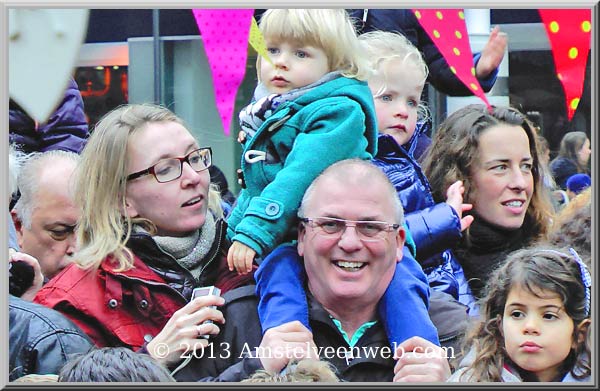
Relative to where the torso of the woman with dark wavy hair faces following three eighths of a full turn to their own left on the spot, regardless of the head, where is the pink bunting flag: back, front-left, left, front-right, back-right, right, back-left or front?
left

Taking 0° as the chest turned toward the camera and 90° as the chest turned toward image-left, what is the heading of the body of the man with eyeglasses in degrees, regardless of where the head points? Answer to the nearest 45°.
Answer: approximately 0°

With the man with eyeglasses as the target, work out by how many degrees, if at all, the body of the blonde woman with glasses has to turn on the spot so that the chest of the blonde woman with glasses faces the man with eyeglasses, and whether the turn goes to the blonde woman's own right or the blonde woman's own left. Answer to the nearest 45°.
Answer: approximately 45° to the blonde woman's own left

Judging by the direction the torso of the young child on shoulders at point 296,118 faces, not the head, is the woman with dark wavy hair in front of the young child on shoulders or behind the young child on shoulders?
behind

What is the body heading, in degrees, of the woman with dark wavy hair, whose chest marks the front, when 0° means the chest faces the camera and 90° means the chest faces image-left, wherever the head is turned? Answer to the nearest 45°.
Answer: approximately 315°

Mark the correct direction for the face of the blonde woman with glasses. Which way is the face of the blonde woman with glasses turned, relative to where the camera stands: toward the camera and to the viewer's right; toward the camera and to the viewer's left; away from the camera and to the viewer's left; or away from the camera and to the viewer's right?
toward the camera and to the viewer's right

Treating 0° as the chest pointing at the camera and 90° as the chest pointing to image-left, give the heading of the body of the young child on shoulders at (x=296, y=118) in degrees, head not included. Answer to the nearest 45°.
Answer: approximately 45°
